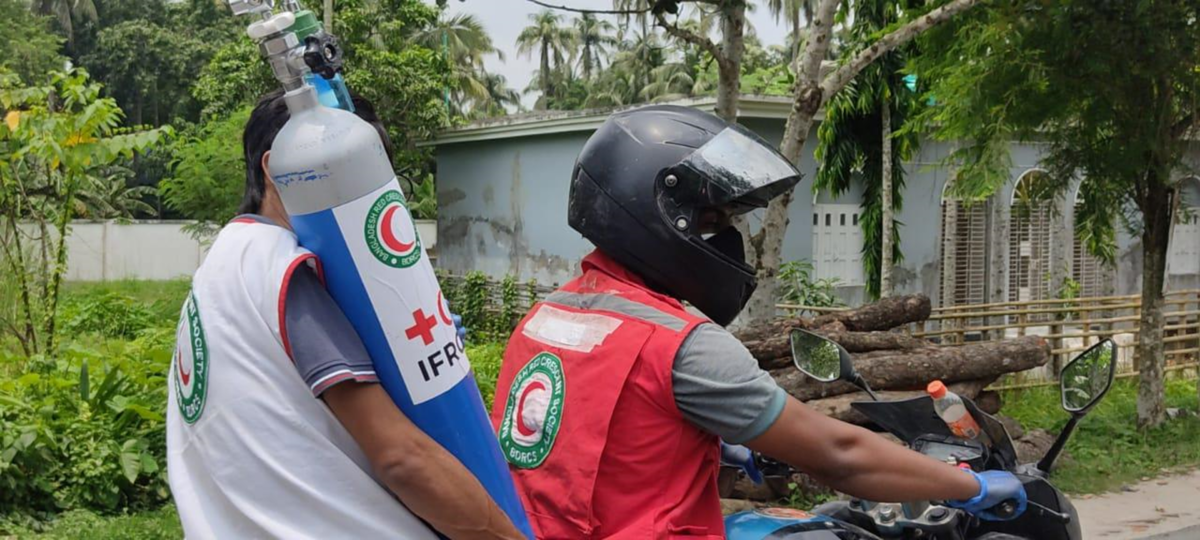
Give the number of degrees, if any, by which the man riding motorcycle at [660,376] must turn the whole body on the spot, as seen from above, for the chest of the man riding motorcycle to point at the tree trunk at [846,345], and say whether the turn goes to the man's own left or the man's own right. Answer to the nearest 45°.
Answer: approximately 45° to the man's own left

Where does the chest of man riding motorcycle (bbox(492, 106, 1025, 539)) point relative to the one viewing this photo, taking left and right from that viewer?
facing away from the viewer and to the right of the viewer

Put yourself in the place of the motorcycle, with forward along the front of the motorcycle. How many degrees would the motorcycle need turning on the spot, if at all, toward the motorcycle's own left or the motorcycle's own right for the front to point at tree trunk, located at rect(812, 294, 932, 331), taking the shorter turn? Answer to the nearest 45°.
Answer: approximately 45° to the motorcycle's own left

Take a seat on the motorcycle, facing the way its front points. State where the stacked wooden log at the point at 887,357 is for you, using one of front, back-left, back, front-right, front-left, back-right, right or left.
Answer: front-left

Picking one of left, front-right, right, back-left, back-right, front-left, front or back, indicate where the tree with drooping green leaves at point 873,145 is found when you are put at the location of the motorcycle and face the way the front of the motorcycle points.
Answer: front-left

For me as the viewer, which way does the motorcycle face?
facing away from the viewer and to the right of the viewer

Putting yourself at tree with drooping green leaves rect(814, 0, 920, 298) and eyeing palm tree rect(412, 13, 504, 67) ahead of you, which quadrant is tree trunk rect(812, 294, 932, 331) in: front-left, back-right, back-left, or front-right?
back-left

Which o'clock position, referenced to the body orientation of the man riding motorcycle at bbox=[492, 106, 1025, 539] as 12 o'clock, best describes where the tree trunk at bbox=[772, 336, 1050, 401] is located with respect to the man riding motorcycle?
The tree trunk is roughly at 11 o'clock from the man riding motorcycle.

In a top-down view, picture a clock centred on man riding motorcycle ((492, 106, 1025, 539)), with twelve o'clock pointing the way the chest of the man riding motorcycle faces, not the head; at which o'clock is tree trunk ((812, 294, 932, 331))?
The tree trunk is roughly at 11 o'clock from the man riding motorcycle.

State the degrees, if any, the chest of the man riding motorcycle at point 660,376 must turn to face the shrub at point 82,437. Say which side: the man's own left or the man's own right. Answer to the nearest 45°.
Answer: approximately 90° to the man's own left

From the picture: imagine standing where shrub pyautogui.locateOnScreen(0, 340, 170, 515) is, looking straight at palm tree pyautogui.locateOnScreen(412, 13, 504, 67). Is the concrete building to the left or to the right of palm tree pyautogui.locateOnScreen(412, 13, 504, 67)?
right

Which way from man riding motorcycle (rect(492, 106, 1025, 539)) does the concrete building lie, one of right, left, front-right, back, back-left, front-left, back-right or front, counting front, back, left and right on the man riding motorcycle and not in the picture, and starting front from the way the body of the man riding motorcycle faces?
front-left

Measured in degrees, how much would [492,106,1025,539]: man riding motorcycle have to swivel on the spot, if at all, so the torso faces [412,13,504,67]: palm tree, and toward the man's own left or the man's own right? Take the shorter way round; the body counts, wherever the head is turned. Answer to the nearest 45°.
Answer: approximately 45° to the man's own left

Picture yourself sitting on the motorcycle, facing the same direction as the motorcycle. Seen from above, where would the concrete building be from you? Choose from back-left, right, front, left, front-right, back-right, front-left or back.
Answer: front-left
